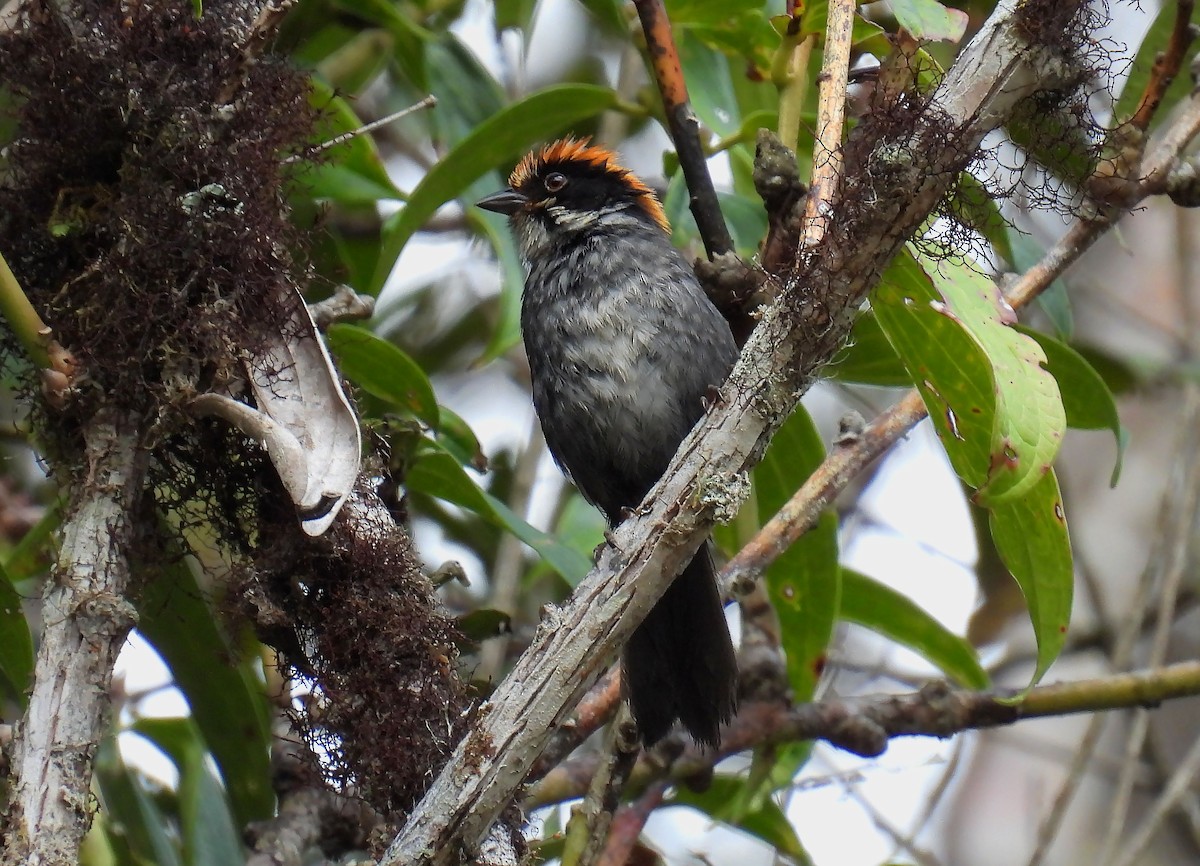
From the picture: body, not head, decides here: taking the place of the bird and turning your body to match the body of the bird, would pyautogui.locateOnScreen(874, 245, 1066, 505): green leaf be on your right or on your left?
on your left

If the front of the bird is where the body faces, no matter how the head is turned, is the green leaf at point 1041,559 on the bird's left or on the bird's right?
on the bird's left

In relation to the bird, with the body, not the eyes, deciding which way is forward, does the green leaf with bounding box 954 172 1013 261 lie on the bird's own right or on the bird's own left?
on the bird's own left

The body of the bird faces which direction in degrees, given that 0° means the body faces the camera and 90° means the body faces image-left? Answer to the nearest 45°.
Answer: approximately 45°

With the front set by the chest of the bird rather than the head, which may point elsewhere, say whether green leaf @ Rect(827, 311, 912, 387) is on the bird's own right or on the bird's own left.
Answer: on the bird's own left
